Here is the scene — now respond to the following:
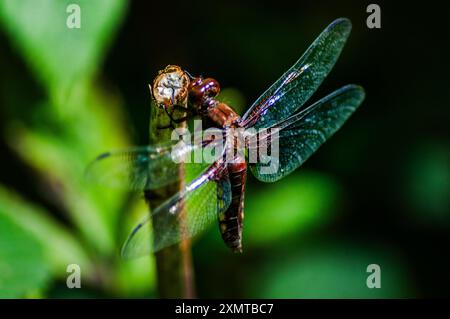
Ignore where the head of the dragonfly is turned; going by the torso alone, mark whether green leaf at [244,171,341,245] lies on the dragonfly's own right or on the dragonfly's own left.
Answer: on the dragonfly's own right

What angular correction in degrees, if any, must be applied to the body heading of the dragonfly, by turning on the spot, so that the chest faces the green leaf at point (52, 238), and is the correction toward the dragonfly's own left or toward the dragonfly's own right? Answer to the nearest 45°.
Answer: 0° — it already faces it

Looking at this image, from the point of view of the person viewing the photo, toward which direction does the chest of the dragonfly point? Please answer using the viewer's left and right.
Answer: facing away from the viewer and to the left of the viewer
